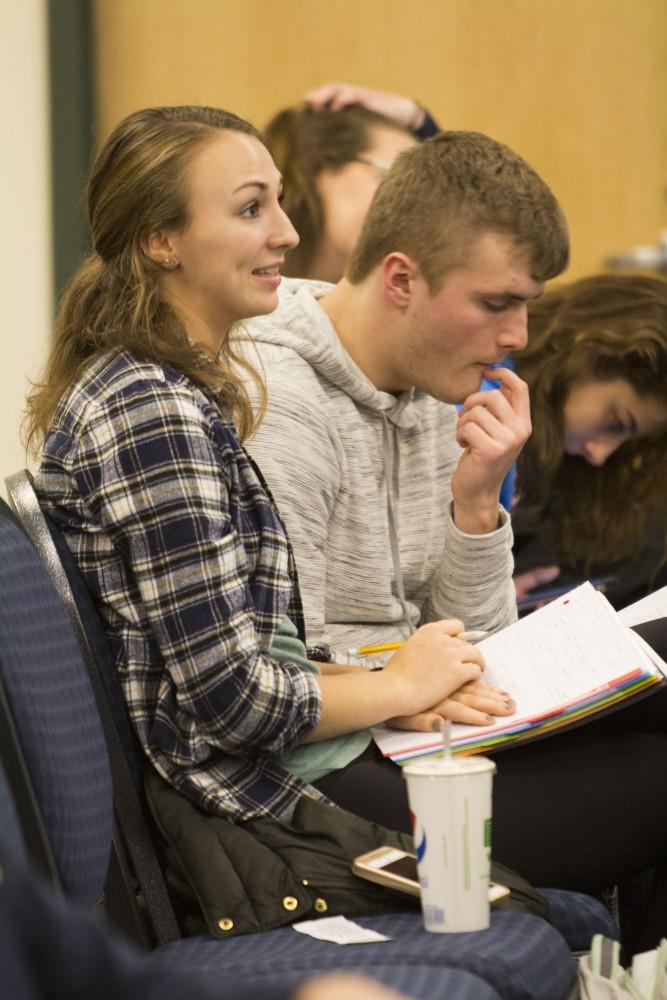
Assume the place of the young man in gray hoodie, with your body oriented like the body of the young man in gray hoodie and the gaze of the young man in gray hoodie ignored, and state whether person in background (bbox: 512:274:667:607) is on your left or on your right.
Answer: on your left

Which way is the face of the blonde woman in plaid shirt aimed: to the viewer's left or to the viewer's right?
to the viewer's right

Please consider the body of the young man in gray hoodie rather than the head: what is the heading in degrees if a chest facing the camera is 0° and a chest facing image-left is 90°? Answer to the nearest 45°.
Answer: approximately 315°

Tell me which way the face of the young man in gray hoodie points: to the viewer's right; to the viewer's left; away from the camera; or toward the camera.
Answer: to the viewer's right

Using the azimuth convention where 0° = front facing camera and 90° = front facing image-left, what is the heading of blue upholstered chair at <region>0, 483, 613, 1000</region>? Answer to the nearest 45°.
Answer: approximately 270°

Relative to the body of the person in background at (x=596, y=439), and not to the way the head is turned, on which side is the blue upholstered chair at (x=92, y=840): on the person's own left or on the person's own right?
on the person's own right

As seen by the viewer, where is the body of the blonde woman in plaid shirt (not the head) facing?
to the viewer's right

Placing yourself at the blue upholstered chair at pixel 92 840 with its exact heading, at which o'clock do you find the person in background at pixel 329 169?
The person in background is roughly at 9 o'clock from the blue upholstered chair.
